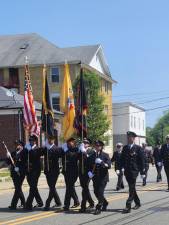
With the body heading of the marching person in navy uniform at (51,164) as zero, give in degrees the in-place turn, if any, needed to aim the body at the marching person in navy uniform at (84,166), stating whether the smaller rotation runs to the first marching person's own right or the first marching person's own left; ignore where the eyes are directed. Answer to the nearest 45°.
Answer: approximately 135° to the first marching person's own left

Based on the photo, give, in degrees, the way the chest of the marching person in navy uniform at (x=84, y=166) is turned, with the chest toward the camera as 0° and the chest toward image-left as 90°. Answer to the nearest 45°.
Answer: approximately 45°

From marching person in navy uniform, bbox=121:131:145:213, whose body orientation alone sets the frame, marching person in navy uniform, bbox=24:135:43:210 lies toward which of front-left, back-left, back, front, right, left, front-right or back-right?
front-right

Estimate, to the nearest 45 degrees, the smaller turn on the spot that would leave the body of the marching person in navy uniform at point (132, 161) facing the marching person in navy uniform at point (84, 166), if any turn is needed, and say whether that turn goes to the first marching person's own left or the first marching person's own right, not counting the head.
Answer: approximately 45° to the first marching person's own right

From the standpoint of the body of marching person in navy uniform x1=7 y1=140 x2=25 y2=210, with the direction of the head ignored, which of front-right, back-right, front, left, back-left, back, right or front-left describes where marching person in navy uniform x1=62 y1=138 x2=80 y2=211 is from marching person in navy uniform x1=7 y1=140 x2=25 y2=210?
left

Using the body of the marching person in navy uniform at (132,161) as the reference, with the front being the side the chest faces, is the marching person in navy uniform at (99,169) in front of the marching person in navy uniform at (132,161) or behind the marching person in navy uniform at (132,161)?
in front

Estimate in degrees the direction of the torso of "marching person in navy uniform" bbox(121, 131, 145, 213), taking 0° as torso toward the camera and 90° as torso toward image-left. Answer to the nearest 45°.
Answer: approximately 45°

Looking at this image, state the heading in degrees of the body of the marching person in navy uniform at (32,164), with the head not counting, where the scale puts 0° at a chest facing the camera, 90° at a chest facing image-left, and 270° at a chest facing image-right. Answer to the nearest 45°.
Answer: approximately 45°

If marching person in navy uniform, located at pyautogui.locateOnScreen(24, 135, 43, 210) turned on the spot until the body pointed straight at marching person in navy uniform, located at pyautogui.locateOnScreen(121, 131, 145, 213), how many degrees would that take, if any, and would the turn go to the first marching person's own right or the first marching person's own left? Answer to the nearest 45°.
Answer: approximately 135° to the first marching person's own left

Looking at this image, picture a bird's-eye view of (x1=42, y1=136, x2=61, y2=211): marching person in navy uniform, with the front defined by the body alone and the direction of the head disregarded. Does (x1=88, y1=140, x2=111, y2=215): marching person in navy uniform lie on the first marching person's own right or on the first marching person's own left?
on the first marching person's own left

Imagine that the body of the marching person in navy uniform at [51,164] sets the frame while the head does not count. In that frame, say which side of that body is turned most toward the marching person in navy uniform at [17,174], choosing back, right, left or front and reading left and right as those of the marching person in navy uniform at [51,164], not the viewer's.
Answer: right

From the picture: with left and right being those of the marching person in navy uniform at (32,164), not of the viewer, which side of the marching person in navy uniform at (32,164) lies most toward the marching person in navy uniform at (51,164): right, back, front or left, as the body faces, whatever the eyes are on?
left
